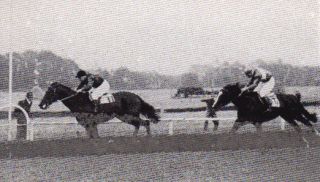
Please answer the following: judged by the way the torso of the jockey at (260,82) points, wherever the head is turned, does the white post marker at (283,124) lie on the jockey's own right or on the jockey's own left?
on the jockey's own right

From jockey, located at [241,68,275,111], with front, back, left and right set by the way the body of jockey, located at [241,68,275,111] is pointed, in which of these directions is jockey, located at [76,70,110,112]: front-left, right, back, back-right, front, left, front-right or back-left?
front

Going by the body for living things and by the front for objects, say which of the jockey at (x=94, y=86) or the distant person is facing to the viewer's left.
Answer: the jockey

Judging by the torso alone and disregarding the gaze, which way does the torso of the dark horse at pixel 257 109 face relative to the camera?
to the viewer's left

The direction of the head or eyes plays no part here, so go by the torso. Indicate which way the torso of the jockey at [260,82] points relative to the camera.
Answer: to the viewer's left

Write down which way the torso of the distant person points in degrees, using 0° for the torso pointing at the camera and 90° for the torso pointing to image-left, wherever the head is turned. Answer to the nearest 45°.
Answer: approximately 315°

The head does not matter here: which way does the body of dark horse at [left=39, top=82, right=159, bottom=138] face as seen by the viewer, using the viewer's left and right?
facing to the left of the viewer

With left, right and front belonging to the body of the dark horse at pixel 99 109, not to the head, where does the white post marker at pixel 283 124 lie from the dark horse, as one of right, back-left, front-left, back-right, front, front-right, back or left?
back

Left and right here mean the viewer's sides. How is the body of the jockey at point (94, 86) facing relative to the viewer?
facing to the left of the viewer

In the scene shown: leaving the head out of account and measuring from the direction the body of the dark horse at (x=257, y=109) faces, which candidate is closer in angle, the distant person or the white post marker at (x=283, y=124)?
the distant person

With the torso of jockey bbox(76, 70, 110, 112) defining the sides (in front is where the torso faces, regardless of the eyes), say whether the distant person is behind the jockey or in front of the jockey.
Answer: in front

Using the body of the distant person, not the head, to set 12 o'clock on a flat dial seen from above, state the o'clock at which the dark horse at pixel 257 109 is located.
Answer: The dark horse is roughly at 11 o'clock from the distant person.

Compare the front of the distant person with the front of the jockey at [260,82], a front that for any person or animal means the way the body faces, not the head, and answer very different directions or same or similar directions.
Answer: very different directions

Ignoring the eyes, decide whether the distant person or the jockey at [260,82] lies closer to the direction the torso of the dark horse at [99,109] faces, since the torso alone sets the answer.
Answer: the distant person

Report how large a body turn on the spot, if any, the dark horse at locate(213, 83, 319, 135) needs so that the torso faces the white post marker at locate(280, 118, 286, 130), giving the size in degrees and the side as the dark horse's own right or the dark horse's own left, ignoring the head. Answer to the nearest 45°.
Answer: approximately 135° to the dark horse's own right
